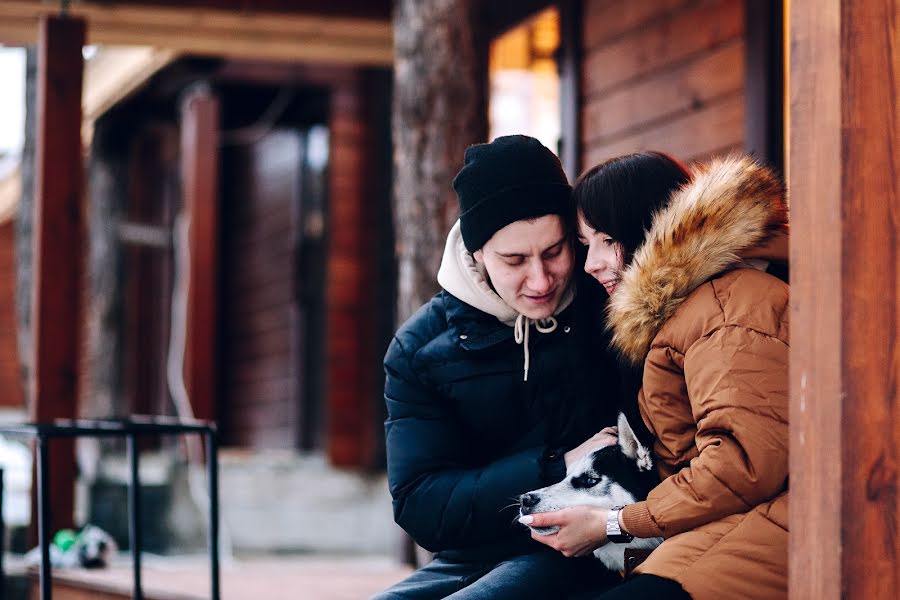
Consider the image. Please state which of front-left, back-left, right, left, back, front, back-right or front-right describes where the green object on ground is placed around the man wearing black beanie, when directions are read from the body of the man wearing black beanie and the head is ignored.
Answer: back

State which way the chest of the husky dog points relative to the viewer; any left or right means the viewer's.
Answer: facing to the left of the viewer

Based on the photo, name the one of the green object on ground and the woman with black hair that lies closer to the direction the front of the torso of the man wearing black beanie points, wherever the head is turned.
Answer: the woman with black hair

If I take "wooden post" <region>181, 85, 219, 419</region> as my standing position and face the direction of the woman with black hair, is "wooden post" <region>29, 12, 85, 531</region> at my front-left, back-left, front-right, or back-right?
front-right

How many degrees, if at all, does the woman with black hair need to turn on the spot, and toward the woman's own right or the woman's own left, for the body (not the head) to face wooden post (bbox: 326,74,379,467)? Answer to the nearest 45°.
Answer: approximately 90° to the woman's own right

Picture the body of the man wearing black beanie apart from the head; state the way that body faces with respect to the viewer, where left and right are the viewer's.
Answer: facing the viewer and to the right of the viewer

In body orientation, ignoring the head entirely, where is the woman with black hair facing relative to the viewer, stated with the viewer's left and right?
facing to the left of the viewer

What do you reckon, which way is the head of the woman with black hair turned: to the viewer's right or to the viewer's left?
to the viewer's left

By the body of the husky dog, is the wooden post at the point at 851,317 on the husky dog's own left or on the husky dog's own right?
on the husky dog's own left

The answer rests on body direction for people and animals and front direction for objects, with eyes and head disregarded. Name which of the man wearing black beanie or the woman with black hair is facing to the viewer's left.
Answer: the woman with black hair

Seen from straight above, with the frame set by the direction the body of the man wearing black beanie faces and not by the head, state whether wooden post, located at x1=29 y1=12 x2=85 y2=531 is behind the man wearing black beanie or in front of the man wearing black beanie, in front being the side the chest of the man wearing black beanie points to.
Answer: behind

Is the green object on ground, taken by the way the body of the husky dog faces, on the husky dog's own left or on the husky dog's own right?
on the husky dog's own right
